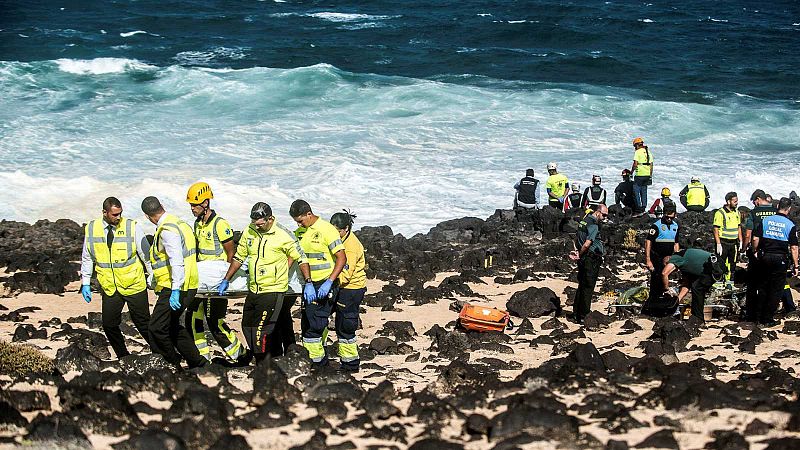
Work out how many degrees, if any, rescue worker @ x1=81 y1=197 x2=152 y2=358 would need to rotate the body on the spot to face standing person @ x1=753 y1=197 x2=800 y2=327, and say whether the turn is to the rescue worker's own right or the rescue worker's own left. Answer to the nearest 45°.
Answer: approximately 90° to the rescue worker's own left

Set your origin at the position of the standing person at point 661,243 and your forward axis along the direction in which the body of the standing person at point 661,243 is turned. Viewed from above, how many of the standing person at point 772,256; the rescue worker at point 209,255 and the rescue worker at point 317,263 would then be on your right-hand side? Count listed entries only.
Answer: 2

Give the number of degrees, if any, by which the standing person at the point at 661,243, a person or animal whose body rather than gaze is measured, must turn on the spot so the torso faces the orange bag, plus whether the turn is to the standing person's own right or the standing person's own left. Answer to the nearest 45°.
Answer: approximately 90° to the standing person's own right

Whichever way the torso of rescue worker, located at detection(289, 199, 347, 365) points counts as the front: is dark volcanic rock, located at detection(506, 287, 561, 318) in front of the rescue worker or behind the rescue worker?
behind

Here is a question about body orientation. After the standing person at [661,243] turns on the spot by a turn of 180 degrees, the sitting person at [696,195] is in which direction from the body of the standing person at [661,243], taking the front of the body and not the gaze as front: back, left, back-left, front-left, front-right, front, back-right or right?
front-right

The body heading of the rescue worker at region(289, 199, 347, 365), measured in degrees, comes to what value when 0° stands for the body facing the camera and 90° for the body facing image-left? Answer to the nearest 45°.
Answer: approximately 45°

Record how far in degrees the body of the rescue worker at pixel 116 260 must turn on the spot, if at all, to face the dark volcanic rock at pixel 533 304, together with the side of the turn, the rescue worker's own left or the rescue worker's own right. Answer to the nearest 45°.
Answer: approximately 135° to the rescue worker's own left

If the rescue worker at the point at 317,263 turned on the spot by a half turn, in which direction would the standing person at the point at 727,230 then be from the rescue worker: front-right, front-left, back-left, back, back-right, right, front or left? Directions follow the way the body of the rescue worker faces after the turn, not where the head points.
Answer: front

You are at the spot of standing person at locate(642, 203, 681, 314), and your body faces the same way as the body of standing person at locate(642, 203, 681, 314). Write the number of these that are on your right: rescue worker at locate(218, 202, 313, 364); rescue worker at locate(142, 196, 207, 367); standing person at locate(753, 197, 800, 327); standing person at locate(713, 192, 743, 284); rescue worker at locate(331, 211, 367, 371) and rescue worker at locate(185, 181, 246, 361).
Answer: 4

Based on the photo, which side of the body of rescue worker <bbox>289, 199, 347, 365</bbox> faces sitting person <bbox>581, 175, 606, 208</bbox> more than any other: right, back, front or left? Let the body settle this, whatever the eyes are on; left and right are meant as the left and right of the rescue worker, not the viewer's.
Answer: back

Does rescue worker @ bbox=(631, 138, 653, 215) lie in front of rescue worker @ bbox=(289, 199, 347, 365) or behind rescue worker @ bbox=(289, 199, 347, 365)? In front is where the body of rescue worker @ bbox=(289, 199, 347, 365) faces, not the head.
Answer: behind
